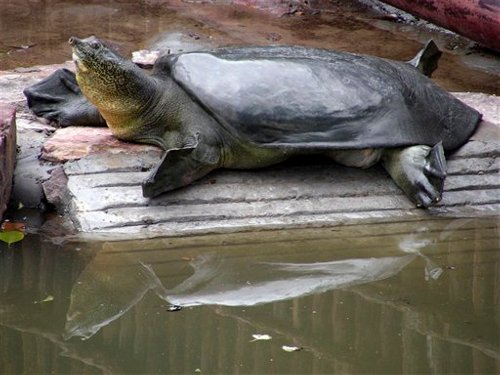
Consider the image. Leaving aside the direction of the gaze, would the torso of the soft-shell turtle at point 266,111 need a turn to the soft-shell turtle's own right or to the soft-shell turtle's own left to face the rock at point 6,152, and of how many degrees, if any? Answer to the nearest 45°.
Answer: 0° — it already faces it

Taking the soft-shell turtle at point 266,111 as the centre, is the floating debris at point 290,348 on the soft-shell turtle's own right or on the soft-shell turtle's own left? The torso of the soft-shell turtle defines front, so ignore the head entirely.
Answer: on the soft-shell turtle's own left

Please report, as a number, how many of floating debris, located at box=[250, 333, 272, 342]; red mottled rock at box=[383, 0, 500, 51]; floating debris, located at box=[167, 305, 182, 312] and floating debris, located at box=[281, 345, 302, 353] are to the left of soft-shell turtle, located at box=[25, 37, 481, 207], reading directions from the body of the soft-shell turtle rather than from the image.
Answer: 3

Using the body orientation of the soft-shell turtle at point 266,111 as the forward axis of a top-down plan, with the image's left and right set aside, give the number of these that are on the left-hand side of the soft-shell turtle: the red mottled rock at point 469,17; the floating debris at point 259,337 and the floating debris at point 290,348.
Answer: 2

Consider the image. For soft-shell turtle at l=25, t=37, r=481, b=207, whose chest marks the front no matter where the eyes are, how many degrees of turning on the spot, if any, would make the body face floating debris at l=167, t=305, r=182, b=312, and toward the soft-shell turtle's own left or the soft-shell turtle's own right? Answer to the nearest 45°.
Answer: approximately 90° to the soft-shell turtle's own left

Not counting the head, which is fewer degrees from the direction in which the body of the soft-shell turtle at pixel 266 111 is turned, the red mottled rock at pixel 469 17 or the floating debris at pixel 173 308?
the floating debris

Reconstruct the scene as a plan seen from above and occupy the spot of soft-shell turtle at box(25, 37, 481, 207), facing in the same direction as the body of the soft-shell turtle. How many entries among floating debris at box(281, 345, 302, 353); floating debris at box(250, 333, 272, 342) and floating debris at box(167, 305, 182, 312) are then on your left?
3

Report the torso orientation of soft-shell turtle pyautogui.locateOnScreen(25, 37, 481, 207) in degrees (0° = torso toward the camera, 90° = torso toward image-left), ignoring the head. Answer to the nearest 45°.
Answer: approximately 90°

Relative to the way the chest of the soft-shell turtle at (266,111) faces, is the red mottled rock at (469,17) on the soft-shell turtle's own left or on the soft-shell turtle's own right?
on the soft-shell turtle's own right

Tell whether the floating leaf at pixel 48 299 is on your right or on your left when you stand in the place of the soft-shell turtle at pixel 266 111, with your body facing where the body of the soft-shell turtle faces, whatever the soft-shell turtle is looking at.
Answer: on your left
